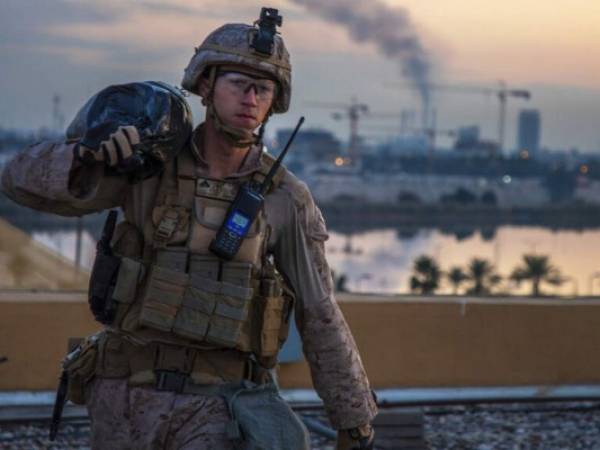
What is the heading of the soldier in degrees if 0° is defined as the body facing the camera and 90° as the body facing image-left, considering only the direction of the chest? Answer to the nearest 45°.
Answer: approximately 0°

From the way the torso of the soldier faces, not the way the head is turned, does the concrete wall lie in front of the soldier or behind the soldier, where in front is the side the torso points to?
behind
